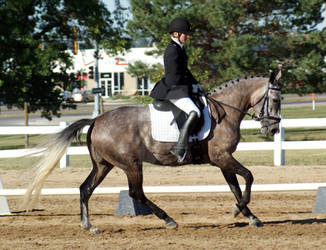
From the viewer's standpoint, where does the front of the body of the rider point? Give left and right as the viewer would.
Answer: facing to the right of the viewer

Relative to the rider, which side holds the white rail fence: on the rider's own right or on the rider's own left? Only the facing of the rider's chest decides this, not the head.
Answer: on the rider's own left

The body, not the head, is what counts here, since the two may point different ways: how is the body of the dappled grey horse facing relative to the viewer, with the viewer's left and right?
facing to the right of the viewer

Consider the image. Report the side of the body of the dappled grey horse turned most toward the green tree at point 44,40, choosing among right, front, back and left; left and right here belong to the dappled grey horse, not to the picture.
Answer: left

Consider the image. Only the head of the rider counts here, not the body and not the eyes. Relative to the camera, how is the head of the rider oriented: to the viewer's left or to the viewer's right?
to the viewer's right

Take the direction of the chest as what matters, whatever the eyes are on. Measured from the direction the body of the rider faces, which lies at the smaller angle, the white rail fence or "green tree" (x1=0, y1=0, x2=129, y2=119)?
the white rail fence

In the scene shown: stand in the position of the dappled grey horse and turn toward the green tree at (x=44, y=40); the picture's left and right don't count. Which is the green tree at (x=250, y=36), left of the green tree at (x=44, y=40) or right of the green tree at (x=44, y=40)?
right

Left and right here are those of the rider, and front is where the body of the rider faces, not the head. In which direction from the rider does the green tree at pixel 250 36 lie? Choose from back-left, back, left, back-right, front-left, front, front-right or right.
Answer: left

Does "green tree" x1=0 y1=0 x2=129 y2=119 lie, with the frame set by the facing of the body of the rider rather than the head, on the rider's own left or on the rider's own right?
on the rider's own left
